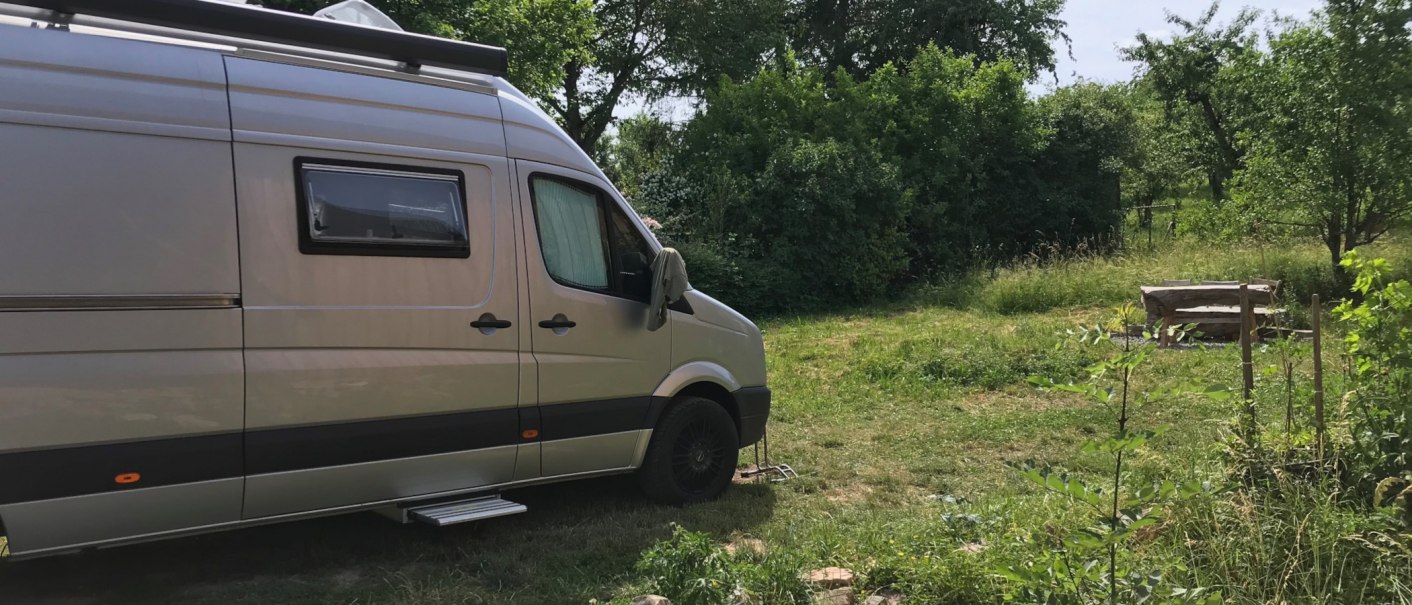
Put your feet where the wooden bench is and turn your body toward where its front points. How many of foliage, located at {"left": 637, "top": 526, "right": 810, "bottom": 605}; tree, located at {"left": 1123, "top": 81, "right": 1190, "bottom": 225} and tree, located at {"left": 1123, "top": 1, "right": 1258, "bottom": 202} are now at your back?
2

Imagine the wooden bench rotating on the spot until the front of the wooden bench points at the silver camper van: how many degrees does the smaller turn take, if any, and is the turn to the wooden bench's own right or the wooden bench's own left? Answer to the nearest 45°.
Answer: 0° — it already faces it

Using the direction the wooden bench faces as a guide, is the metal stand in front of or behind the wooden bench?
in front

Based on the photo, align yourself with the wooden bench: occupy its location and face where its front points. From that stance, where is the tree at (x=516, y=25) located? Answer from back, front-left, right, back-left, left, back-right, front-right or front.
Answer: right

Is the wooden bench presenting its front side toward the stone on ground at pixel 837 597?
yes

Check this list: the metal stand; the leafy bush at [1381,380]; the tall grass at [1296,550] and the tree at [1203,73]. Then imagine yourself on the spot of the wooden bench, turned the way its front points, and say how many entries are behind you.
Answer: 1

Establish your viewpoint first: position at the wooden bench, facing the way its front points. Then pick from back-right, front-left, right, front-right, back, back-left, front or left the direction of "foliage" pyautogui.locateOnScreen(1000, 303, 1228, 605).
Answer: front

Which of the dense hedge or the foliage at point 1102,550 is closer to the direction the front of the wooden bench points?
the foliage

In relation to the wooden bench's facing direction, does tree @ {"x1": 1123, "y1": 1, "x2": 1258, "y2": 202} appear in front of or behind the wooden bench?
behind

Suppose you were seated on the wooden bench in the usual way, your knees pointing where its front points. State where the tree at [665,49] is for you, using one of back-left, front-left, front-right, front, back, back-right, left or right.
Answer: back-right

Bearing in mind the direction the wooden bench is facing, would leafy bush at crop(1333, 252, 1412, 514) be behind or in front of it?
in front

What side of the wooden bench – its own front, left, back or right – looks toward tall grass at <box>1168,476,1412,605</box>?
front
